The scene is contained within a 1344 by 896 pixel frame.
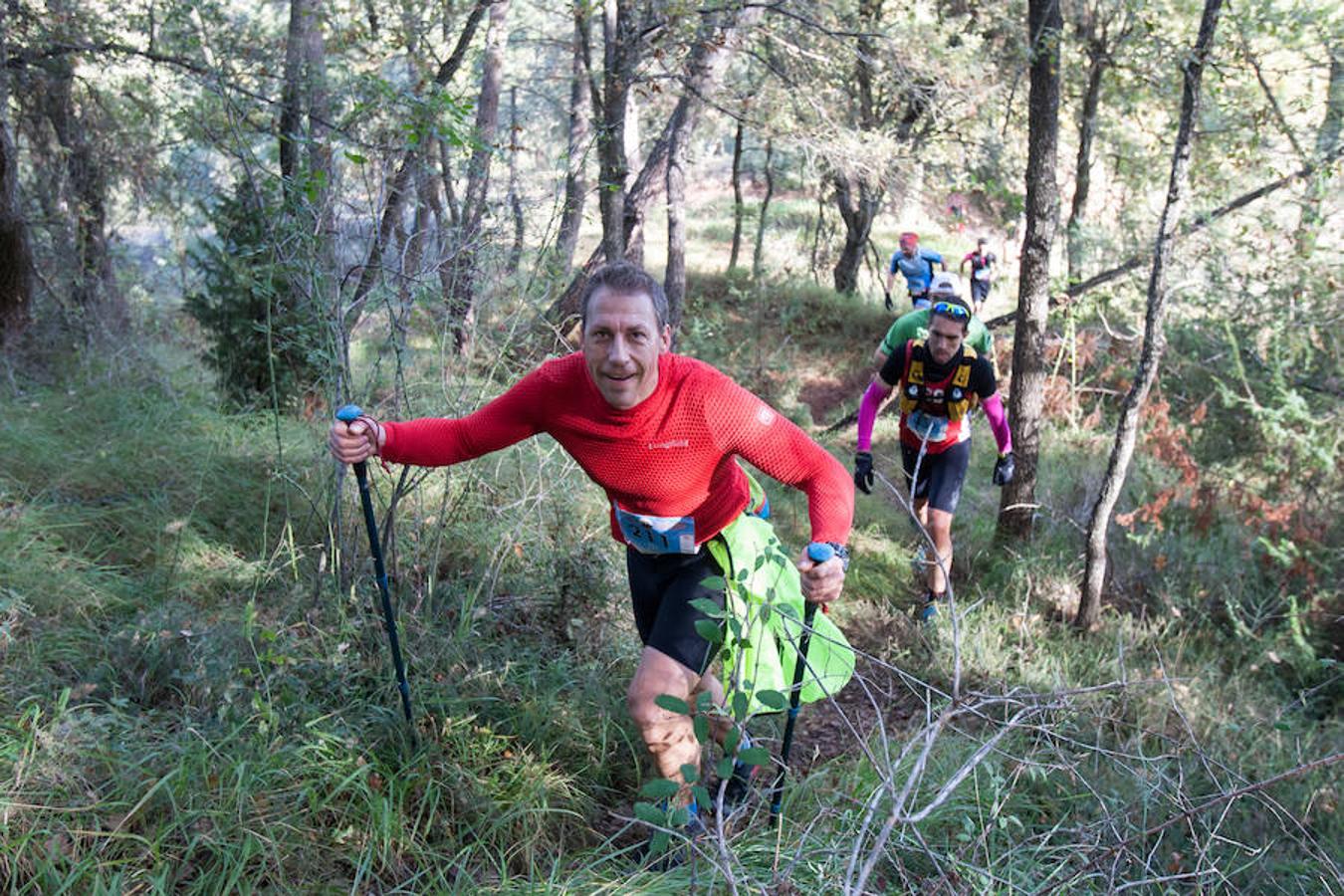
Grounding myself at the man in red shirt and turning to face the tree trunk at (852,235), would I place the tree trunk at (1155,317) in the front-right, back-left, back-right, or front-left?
front-right

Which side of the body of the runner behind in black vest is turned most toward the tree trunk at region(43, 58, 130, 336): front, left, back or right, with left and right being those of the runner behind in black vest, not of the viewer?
right

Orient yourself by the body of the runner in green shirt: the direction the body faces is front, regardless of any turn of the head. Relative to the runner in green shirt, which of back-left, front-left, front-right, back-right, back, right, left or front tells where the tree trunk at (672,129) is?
back-right

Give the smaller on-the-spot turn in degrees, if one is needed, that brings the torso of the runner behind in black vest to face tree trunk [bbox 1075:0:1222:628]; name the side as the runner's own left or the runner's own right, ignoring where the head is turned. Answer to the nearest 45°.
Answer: approximately 90° to the runner's own left

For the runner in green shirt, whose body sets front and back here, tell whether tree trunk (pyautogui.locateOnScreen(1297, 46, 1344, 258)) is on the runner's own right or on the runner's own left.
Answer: on the runner's own left

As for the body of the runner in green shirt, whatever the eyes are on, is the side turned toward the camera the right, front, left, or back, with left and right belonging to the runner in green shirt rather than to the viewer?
front

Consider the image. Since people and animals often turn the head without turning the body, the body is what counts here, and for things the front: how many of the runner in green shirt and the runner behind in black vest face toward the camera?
2

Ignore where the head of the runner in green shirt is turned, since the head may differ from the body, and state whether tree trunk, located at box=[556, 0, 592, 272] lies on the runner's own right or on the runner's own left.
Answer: on the runner's own right

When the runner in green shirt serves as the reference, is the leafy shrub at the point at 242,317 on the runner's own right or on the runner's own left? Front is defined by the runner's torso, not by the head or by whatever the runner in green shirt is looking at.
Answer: on the runner's own right

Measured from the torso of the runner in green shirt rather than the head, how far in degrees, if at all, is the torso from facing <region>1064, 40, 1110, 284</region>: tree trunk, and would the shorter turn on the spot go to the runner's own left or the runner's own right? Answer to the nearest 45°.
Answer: approximately 180°

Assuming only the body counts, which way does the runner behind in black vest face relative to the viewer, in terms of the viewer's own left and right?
facing the viewer

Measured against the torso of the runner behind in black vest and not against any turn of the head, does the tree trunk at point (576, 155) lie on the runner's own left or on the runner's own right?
on the runner's own right
